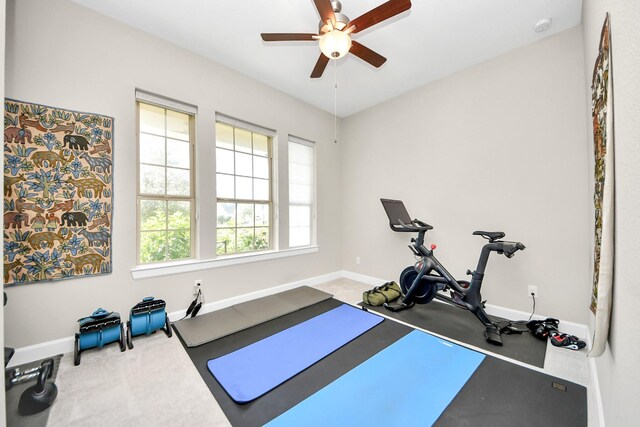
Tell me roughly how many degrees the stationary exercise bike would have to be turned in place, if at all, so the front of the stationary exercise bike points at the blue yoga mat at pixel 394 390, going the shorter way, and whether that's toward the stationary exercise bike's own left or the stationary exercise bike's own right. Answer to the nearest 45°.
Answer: approximately 135° to the stationary exercise bike's own left

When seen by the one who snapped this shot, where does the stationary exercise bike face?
facing away from the viewer and to the left of the viewer

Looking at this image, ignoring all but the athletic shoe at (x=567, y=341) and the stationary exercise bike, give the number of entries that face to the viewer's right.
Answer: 1

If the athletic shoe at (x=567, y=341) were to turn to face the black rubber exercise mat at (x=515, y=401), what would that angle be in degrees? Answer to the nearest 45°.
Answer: approximately 90° to its right

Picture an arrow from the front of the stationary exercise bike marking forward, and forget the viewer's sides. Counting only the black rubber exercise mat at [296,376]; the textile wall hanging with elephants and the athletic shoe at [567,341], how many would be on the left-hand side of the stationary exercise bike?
2

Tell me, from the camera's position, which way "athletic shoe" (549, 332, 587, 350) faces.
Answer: facing to the right of the viewer

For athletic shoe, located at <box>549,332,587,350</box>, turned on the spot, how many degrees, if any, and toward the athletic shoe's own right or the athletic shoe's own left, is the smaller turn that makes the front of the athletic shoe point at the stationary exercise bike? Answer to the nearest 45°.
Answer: approximately 180°

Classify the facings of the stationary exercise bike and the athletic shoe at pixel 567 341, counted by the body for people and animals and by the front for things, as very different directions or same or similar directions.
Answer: very different directions

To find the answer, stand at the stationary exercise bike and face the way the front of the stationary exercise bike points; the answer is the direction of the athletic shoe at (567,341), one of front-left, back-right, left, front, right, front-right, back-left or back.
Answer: back-right

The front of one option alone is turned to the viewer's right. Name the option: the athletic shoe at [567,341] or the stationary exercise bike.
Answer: the athletic shoe
